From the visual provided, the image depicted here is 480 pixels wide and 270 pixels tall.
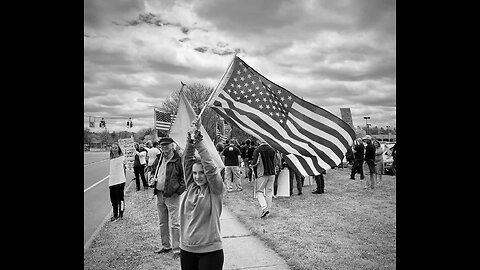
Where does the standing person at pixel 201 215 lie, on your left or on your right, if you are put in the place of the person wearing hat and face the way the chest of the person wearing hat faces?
on your left

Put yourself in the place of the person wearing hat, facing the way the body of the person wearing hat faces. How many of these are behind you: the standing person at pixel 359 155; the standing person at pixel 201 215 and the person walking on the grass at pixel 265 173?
2

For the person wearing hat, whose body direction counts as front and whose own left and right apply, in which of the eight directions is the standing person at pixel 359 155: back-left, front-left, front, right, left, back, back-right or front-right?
back

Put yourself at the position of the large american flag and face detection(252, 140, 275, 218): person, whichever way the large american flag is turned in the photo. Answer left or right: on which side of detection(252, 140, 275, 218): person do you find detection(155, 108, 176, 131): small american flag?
left

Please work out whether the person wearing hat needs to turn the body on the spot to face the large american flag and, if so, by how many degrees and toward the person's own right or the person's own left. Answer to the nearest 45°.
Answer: approximately 90° to the person's own left

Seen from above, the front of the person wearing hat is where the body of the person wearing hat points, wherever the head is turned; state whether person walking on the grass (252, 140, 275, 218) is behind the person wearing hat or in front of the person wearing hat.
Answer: behind

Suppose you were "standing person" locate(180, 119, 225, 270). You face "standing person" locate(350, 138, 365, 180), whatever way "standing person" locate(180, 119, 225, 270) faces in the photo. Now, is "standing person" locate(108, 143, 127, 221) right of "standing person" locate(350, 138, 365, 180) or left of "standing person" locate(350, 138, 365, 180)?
left
